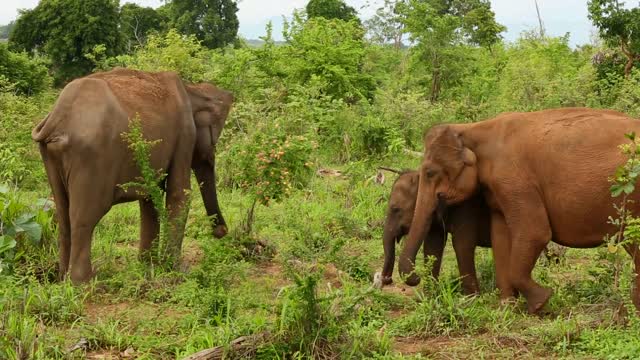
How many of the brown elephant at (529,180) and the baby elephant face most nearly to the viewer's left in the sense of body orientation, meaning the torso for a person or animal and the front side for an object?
2

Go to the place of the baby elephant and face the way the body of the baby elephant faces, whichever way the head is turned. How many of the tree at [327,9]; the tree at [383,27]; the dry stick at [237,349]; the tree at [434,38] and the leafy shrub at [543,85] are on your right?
4

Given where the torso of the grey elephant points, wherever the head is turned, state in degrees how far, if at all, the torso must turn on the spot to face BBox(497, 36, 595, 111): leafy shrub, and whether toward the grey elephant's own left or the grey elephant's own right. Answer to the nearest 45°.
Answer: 0° — it already faces it

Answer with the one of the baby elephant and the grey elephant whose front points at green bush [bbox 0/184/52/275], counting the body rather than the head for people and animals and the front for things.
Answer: the baby elephant

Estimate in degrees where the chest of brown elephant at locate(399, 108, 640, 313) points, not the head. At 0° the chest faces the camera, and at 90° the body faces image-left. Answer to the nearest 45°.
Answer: approximately 90°

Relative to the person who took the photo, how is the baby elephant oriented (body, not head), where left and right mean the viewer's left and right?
facing to the left of the viewer

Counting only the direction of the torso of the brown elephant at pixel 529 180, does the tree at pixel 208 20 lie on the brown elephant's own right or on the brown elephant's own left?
on the brown elephant's own right

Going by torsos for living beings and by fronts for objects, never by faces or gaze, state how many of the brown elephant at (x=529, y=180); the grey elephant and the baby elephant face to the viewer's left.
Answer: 2

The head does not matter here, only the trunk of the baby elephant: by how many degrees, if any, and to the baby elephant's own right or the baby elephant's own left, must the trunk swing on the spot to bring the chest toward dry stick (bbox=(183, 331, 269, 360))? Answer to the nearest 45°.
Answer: approximately 45° to the baby elephant's own left

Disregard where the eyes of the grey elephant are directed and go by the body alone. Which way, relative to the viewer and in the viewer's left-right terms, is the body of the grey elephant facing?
facing away from the viewer and to the right of the viewer

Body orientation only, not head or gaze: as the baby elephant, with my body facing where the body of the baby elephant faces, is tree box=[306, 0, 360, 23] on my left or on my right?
on my right

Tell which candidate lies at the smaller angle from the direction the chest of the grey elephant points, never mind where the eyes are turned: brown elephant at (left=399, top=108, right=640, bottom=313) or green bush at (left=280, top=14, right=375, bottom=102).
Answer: the green bush
